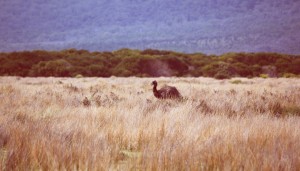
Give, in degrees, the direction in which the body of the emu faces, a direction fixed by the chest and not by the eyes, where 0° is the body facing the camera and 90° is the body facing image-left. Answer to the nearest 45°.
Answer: approximately 90°
